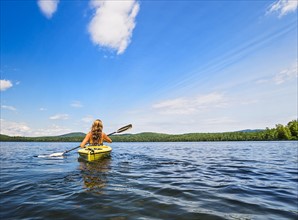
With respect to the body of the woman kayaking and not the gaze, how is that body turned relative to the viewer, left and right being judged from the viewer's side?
facing away from the viewer
